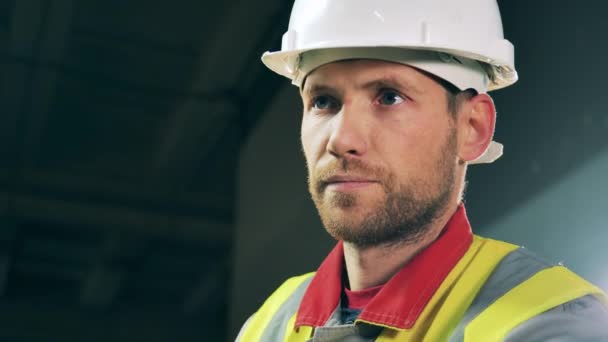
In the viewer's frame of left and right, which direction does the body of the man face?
facing the viewer and to the left of the viewer

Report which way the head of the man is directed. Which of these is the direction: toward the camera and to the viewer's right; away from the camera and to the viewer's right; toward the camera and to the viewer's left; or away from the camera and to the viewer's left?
toward the camera and to the viewer's left
